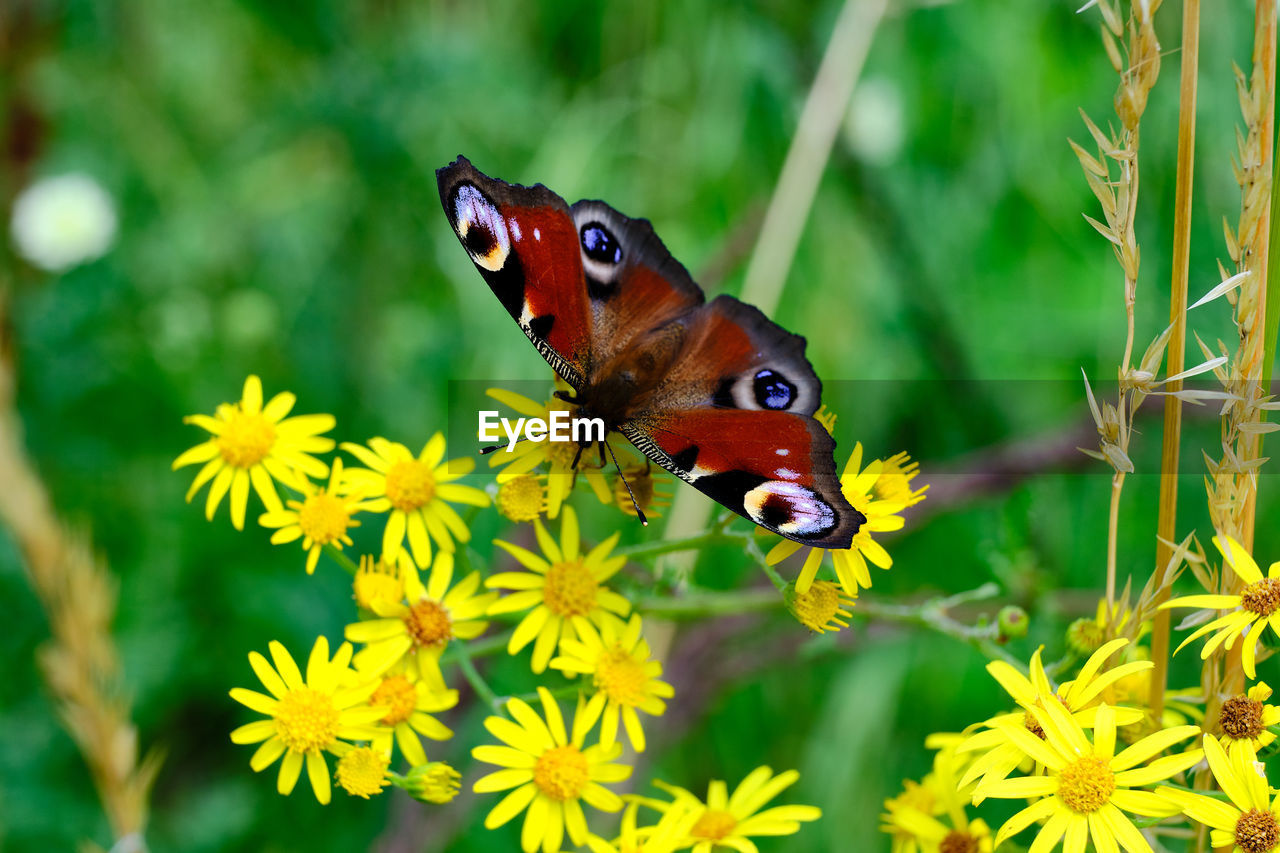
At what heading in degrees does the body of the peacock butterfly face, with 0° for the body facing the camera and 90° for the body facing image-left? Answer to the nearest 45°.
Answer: approximately 45°
